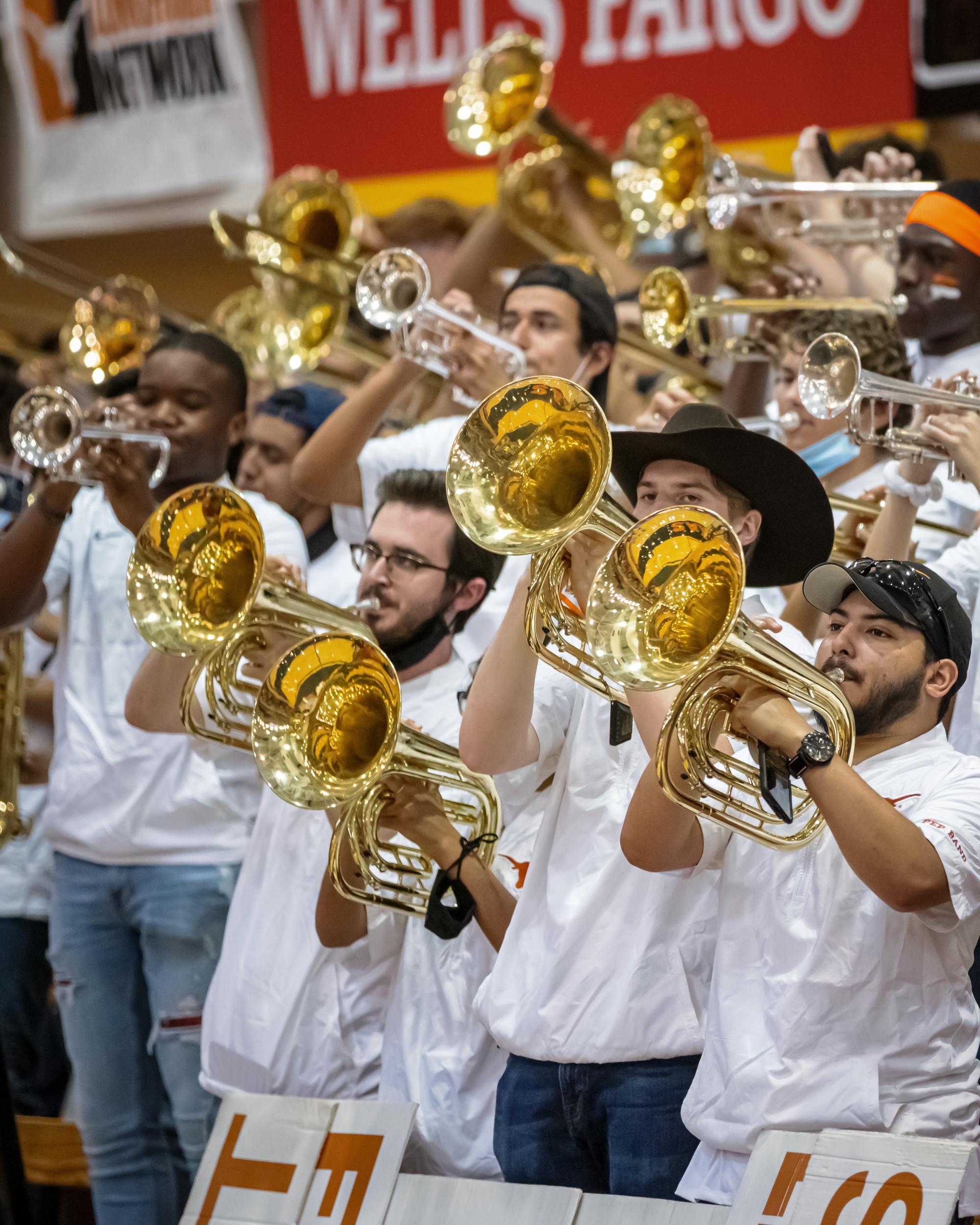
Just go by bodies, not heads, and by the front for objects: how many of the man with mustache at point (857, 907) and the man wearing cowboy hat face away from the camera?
0

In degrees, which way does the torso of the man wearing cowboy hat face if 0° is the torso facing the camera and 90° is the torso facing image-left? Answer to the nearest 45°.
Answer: approximately 45°

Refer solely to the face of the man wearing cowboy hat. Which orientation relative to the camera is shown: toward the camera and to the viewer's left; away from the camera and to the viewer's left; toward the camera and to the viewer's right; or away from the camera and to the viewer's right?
toward the camera and to the viewer's left

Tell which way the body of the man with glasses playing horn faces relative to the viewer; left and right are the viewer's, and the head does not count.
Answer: facing the viewer and to the left of the viewer

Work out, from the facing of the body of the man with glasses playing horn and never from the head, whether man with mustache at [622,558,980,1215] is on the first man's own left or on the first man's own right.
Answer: on the first man's own left

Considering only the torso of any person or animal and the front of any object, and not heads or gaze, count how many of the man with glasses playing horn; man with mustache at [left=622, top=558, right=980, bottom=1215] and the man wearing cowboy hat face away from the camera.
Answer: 0

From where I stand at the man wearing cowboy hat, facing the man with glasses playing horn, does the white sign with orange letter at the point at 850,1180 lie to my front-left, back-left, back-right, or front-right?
back-left

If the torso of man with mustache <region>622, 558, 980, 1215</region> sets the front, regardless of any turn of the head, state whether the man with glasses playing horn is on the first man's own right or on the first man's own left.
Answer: on the first man's own right
